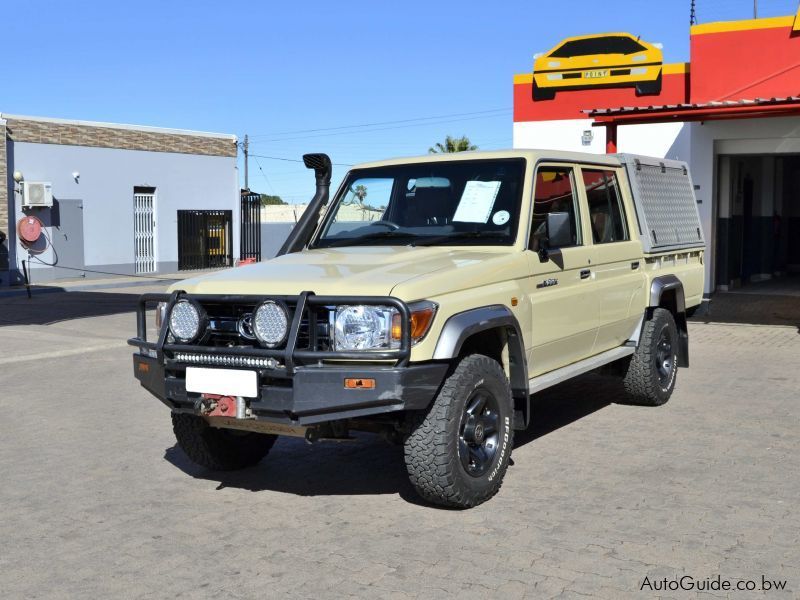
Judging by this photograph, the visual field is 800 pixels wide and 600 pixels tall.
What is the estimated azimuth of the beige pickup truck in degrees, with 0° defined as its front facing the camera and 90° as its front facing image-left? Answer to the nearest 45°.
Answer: approximately 45°
